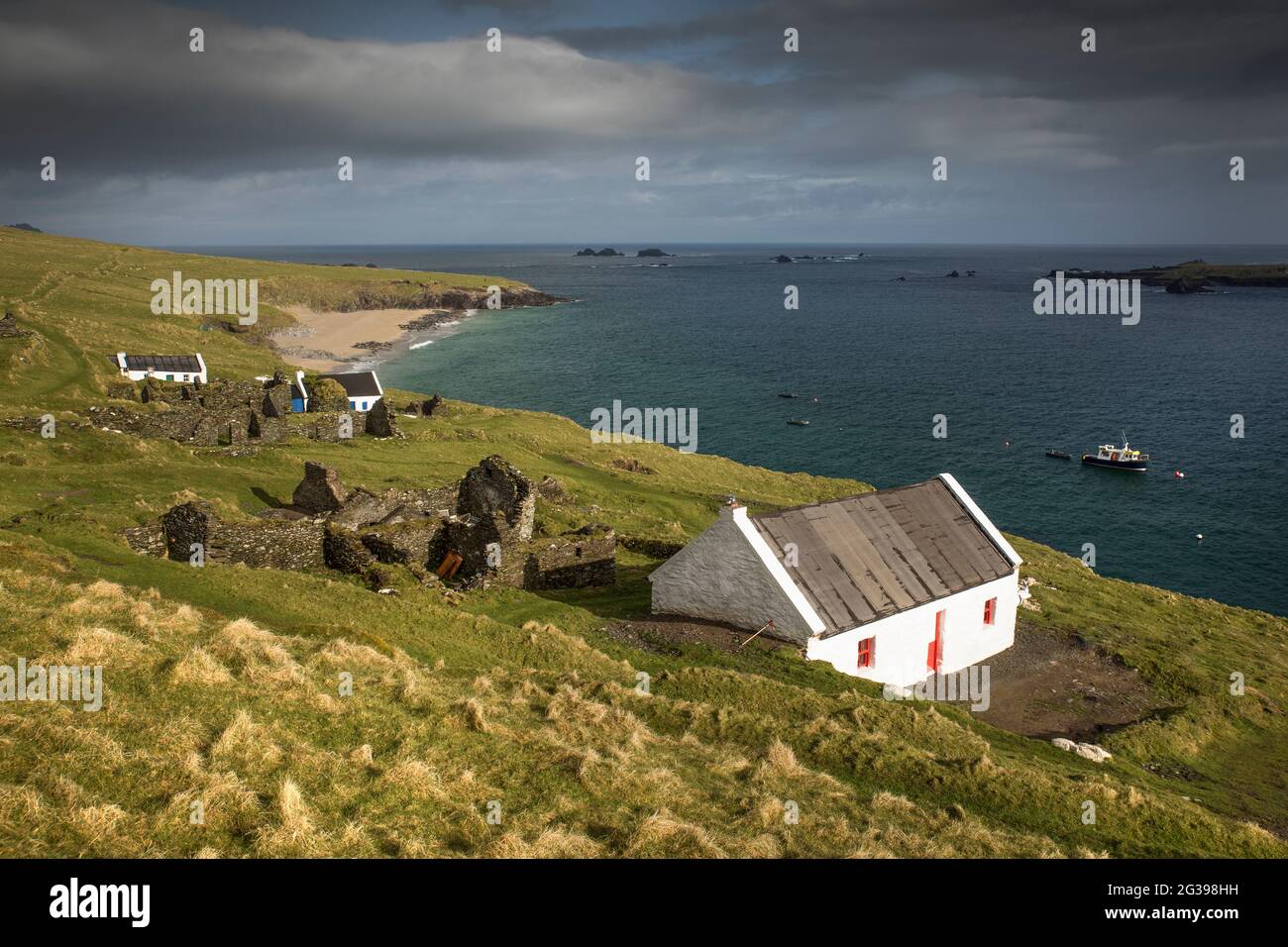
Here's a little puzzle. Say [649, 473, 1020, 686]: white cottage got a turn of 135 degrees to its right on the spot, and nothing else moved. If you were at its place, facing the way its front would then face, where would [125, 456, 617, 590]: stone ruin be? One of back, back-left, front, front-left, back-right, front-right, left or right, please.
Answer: front

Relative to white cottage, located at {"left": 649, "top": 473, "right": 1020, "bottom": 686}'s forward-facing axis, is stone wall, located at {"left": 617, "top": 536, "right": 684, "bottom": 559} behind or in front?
behind

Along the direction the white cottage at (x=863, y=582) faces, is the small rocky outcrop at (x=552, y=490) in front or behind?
behind

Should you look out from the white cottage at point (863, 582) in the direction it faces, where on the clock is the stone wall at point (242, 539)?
The stone wall is roughly at 4 o'clock from the white cottage.

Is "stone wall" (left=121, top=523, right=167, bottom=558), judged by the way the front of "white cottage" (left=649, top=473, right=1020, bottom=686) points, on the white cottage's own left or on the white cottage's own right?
on the white cottage's own right

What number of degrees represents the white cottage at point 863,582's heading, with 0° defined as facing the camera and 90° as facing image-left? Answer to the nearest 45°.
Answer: approximately 315°
